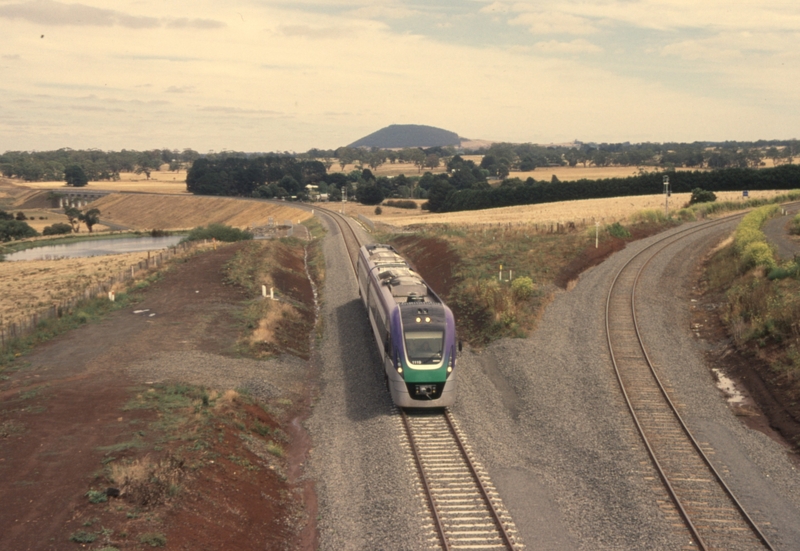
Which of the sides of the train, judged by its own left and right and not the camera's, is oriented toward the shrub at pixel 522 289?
back

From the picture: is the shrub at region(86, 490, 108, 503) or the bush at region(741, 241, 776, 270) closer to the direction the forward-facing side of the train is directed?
the shrub

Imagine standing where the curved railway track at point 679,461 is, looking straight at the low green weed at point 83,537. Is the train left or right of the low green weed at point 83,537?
right

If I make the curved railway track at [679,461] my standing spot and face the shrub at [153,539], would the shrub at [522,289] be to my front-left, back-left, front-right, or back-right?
back-right

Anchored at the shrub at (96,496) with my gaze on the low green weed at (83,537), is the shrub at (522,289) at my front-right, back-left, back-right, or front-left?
back-left

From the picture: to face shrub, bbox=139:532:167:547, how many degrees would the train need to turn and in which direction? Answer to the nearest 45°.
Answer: approximately 45° to its right

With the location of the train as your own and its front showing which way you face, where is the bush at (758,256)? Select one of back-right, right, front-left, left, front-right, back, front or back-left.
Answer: back-left

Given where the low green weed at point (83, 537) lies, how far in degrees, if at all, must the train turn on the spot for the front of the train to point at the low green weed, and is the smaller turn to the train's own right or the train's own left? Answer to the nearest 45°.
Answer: approximately 45° to the train's own right

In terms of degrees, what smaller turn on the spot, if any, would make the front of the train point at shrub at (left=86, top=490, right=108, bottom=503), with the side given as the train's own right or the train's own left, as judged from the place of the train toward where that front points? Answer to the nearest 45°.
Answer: approximately 45° to the train's own right

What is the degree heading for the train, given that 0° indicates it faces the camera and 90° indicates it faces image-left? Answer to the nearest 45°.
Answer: approximately 0°
